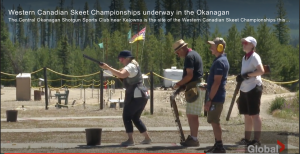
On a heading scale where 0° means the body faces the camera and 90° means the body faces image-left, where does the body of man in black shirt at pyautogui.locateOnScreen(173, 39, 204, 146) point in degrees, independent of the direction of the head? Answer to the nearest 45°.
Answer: approximately 90°

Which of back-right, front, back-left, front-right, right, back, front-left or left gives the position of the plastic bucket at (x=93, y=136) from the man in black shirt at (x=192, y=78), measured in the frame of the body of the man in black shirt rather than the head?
front

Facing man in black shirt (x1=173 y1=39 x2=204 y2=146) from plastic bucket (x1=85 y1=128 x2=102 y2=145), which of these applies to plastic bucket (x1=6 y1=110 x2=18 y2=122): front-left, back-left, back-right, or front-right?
back-left

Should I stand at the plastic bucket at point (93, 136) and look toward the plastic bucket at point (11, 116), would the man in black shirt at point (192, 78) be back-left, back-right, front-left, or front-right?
back-right

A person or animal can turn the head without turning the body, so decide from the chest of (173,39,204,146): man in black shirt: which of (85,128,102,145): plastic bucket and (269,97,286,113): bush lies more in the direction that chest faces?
the plastic bucket

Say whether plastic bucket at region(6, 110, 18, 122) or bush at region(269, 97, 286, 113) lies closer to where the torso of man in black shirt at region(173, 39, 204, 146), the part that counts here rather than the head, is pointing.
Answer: the plastic bucket
